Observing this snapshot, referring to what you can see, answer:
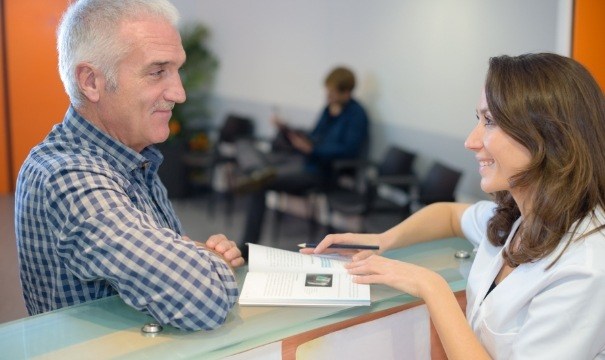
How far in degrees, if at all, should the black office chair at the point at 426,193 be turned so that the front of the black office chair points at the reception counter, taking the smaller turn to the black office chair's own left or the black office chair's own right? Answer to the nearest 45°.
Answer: approximately 45° to the black office chair's own left

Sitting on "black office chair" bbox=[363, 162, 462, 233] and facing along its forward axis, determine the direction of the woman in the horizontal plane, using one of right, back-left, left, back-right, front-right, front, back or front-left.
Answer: front-left

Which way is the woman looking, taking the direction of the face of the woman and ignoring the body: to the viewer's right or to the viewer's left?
to the viewer's left

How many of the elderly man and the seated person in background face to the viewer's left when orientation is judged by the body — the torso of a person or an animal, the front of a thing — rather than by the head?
1

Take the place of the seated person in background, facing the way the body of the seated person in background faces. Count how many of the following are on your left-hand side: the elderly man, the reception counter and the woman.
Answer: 3

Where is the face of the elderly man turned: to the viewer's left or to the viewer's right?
to the viewer's right

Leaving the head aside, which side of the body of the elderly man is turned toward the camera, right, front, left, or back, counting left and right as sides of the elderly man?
right

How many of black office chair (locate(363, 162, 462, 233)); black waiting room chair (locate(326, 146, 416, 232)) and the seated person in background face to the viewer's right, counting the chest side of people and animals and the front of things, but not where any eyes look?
0

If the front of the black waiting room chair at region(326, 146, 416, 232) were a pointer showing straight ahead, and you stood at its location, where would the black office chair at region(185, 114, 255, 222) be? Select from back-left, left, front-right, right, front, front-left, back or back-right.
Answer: right

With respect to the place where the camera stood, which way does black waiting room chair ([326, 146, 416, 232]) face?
facing the viewer and to the left of the viewer

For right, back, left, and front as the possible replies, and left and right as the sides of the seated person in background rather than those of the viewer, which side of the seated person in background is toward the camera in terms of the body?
left

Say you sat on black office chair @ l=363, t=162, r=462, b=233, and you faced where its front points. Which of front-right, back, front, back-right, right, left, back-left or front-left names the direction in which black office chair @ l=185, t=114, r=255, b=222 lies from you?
right

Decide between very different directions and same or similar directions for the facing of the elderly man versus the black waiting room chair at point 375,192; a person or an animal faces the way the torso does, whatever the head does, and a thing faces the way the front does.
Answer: very different directions

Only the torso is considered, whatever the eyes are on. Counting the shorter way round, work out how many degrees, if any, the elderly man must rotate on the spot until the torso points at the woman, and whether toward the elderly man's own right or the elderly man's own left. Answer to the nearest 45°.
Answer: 0° — they already face them

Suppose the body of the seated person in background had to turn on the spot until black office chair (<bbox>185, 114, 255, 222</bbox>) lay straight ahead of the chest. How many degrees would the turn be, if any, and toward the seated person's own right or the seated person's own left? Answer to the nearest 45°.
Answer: approximately 45° to the seated person's own right

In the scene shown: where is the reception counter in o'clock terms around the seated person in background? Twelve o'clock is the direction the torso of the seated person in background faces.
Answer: The reception counter is roughly at 9 o'clock from the seated person in background.
